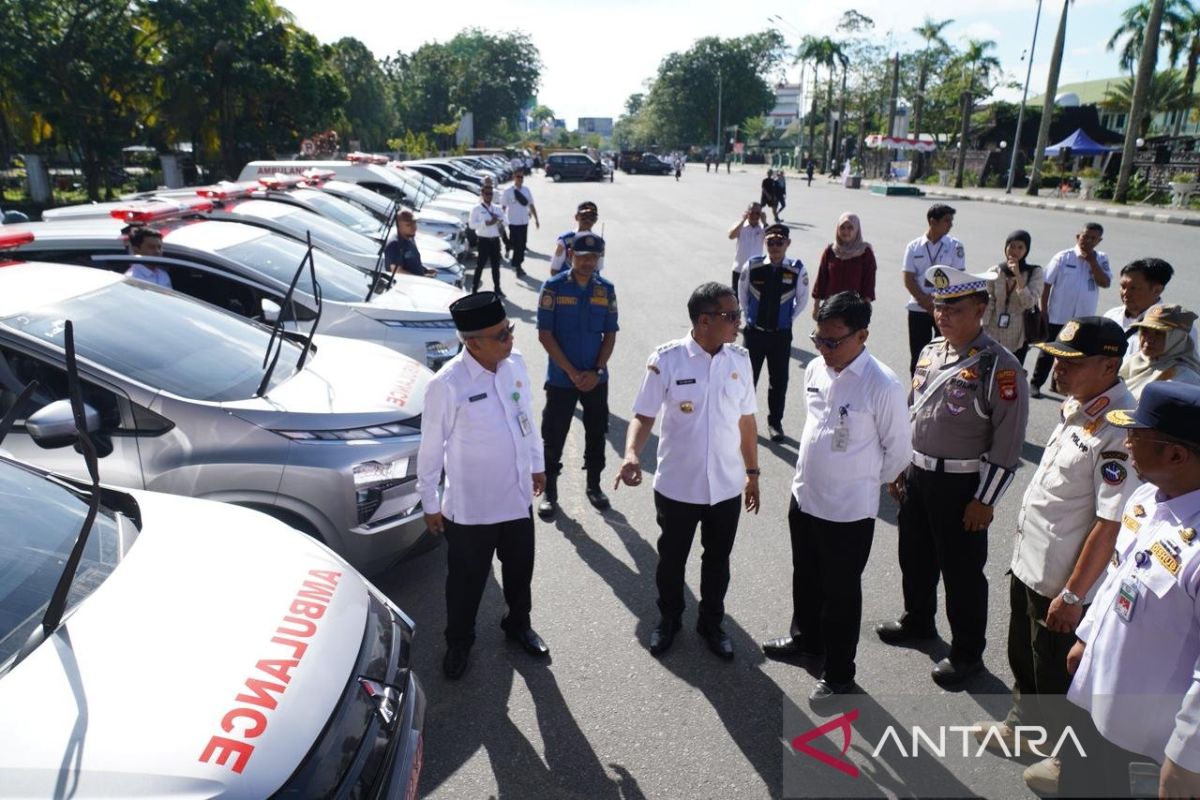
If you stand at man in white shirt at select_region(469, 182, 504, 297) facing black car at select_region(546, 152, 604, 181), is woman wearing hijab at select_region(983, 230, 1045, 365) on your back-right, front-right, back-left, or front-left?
back-right

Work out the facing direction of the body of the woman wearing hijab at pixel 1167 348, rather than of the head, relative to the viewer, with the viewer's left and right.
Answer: facing the viewer and to the left of the viewer

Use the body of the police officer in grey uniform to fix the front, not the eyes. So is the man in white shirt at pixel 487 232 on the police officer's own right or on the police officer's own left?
on the police officer's own right

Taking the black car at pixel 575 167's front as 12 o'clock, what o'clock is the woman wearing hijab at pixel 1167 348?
The woman wearing hijab is roughly at 3 o'clock from the black car.

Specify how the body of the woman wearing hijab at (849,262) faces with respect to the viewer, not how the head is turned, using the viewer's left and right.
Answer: facing the viewer

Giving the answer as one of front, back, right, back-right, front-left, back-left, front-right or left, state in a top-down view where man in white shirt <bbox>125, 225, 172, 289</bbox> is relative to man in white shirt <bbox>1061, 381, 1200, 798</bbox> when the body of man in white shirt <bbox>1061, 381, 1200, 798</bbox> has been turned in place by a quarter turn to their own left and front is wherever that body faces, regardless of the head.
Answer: back-right

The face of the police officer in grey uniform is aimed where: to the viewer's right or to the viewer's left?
to the viewer's left

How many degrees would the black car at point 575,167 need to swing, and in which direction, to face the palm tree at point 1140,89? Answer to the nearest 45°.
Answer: approximately 45° to its right

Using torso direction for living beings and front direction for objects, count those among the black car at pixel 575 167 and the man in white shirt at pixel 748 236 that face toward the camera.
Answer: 1

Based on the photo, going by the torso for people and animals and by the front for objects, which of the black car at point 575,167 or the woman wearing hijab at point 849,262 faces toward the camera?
the woman wearing hijab

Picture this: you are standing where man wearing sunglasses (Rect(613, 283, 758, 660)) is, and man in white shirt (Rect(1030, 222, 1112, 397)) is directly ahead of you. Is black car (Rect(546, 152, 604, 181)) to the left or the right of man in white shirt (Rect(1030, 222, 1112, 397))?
left

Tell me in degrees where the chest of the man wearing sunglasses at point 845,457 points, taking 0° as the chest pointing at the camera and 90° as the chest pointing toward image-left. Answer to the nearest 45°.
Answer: approximately 45°

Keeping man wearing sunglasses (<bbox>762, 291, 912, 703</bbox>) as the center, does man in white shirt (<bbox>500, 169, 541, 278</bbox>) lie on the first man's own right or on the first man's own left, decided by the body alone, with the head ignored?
on the first man's own right

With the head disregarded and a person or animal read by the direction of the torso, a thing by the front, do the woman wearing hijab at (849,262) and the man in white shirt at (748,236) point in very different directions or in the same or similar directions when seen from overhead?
same or similar directions

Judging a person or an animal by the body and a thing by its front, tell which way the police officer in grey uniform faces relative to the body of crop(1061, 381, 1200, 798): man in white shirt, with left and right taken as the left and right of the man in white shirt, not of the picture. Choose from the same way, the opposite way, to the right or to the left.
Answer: the same way

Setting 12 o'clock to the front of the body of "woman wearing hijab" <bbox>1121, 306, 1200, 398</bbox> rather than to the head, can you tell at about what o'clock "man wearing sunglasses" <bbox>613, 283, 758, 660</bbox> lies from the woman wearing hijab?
The man wearing sunglasses is roughly at 12 o'clock from the woman wearing hijab.

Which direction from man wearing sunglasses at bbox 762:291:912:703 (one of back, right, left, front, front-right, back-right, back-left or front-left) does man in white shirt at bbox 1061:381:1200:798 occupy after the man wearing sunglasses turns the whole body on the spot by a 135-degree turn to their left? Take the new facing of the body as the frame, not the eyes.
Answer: front-right
